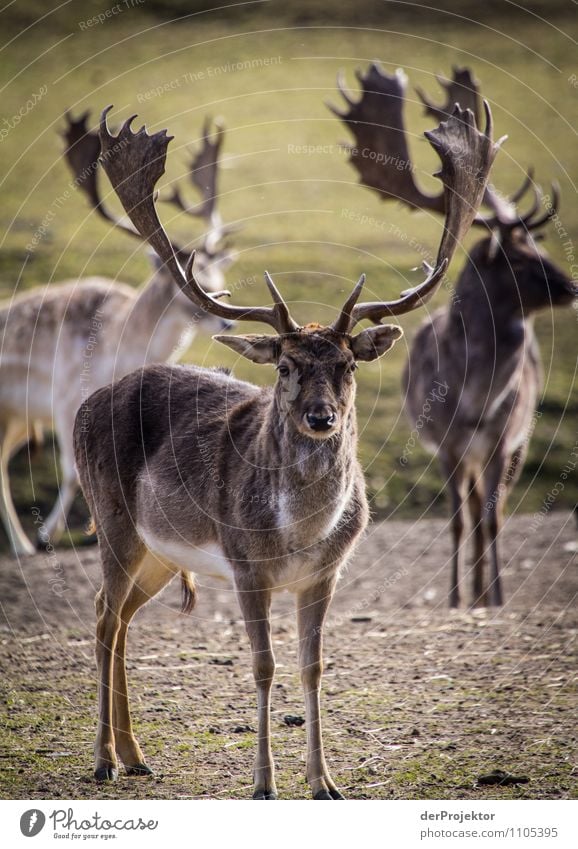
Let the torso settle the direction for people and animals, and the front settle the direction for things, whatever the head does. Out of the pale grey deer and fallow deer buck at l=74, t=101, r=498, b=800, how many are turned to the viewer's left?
0

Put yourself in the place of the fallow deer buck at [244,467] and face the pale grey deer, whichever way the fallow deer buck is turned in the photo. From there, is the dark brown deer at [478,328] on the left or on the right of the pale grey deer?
right

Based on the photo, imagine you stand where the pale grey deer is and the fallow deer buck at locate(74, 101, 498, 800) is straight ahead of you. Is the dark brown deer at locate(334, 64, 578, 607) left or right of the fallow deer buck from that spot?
left

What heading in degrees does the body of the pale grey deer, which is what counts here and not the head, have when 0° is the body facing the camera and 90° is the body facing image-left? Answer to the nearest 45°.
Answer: approximately 270°

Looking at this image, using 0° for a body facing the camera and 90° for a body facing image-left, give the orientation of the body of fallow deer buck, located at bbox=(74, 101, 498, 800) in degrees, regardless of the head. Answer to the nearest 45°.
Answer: approximately 315°

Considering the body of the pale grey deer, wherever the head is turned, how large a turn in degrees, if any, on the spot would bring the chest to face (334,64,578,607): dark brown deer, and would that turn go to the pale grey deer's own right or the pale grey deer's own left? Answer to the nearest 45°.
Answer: approximately 45° to the pale grey deer's own right

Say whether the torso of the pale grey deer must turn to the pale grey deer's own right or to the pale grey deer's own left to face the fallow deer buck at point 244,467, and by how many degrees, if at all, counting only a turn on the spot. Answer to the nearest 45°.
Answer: approximately 90° to the pale grey deer's own right

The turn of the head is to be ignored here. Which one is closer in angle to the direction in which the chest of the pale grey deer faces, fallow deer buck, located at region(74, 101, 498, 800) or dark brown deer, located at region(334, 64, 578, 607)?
the dark brown deer
